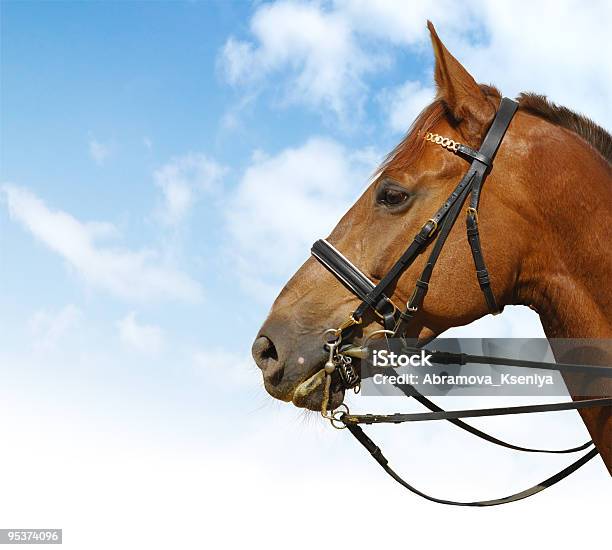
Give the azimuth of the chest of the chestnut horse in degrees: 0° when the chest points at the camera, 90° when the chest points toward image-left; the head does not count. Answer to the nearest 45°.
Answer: approximately 90°
